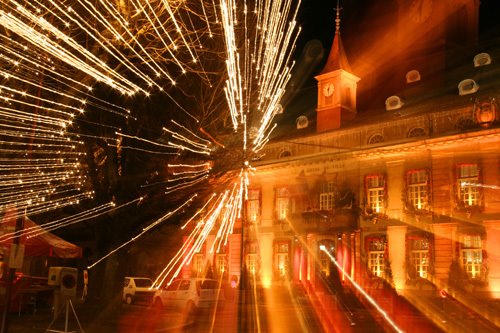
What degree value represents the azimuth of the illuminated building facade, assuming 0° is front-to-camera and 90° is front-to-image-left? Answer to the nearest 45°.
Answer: approximately 45°

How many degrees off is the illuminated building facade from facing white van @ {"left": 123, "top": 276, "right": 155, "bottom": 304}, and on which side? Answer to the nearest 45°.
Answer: approximately 45° to its right
